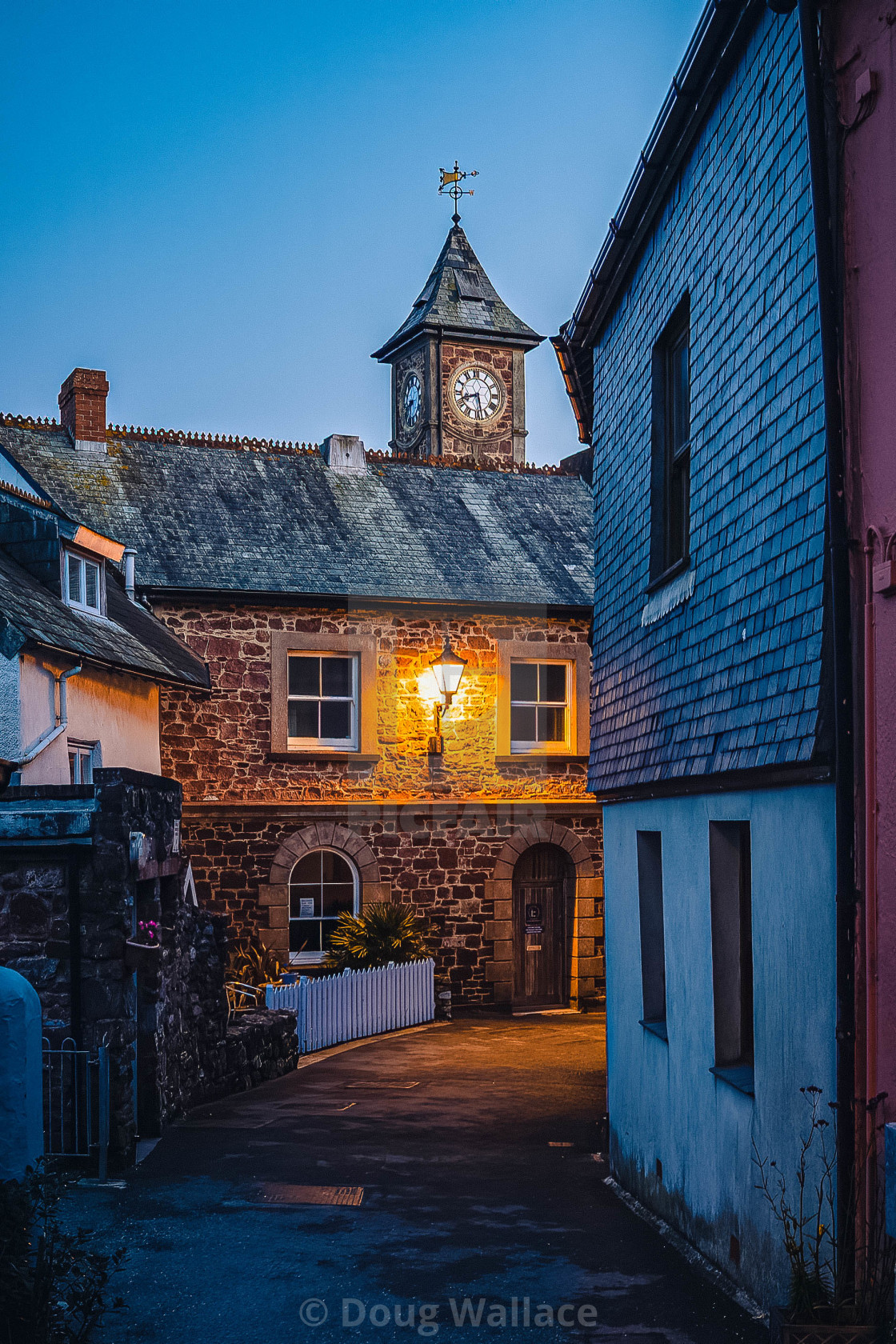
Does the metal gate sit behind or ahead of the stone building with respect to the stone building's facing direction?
ahead

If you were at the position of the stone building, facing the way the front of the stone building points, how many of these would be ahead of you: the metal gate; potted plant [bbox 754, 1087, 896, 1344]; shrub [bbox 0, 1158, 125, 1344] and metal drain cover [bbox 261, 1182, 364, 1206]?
4

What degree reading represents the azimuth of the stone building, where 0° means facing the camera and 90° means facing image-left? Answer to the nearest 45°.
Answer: approximately 0°

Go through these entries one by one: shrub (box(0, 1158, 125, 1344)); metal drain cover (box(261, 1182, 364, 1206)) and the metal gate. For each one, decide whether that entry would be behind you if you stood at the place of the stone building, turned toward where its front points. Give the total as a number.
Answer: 0

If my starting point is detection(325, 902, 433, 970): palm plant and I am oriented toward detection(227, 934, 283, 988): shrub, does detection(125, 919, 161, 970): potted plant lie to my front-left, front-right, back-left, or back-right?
front-left

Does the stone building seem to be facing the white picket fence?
yes

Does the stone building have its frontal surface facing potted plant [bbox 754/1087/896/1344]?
yes

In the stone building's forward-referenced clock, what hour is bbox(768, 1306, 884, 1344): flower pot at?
The flower pot is roughly at 12 o'clock from the stone building.

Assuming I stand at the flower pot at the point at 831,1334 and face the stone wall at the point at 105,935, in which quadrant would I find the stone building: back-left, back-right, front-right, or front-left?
front-right

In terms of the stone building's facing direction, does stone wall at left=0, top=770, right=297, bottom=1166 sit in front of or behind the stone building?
in front

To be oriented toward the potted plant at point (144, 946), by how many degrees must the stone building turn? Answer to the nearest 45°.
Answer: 0° — it already faces it
